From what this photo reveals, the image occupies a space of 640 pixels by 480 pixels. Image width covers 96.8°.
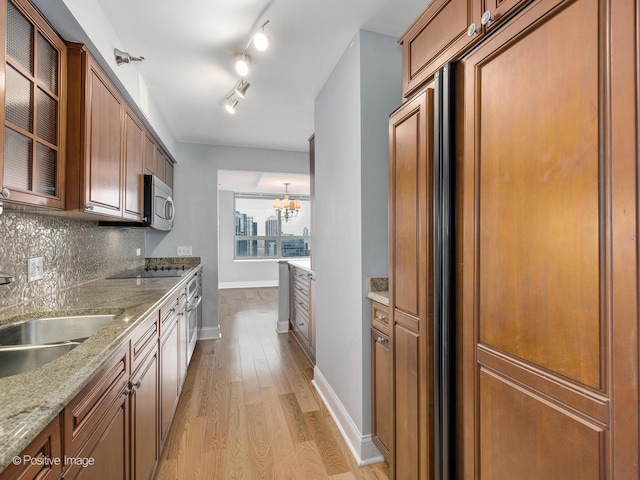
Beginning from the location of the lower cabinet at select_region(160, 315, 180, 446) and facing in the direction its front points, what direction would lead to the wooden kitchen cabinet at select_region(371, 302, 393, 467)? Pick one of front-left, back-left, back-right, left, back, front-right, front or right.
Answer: front-right

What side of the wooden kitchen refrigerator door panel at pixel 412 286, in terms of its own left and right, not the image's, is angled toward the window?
right

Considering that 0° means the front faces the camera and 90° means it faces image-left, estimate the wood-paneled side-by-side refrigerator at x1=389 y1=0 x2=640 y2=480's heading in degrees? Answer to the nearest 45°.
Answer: approximately 45°

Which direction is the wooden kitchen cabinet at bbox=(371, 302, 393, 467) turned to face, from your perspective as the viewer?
facing to the left of the viewer

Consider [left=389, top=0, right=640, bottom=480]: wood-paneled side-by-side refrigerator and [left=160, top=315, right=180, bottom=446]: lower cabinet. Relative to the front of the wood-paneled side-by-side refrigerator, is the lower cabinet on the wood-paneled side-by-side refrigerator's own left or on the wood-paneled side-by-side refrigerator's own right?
on the wood-paneled side-by-side refrigerator's own right

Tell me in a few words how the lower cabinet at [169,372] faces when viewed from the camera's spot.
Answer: facing to the right of the viewer

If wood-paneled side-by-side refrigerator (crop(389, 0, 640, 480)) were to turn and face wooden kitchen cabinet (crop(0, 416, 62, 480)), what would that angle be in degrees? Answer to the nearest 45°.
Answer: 0° — it already faces it

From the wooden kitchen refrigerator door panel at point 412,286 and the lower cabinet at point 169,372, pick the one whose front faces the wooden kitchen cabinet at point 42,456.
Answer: the wooden kitchen refrigerator door panel at point 412,286

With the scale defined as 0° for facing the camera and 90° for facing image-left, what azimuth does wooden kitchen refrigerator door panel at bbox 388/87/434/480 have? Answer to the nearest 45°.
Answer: approximately 45°

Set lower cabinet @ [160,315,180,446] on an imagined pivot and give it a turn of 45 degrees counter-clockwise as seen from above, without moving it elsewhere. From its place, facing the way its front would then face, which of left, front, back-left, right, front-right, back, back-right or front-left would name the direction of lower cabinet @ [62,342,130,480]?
back-right

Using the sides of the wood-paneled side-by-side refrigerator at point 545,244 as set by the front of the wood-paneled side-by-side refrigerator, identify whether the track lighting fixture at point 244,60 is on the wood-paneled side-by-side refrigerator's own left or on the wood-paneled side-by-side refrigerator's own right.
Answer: on the wood-paneled side-by-side refrigerator's own right

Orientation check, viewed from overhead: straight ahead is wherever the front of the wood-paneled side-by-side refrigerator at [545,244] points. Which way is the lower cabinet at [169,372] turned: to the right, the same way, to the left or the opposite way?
the opposite way

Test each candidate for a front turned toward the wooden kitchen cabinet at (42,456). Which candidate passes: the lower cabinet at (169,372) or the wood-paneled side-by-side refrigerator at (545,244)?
the wood-paneled side-by-side refrigerator

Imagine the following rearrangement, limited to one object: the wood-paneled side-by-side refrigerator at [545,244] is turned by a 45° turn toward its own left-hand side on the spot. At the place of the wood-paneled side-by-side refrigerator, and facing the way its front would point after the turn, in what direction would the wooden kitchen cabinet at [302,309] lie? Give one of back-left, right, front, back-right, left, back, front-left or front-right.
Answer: back-right

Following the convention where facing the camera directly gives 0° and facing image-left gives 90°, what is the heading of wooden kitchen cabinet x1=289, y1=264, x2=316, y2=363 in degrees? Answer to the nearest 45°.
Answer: approximately 90°
